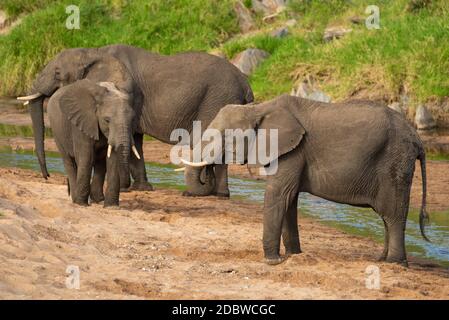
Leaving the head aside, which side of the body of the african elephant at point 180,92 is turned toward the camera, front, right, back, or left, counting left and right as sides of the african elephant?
left

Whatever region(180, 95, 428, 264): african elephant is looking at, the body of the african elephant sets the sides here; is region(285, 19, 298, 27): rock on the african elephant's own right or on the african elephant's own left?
on the african elephant's own right

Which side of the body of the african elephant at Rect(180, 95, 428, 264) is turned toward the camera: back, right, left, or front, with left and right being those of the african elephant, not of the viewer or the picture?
left

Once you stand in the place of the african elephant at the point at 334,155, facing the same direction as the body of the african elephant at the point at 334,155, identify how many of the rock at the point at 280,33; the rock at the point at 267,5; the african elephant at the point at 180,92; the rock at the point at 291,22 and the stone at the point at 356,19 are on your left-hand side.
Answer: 0

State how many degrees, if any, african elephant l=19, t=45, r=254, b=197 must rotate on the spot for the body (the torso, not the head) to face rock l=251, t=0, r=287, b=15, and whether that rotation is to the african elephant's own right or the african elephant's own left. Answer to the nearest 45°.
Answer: approximately 90° to the african elephant's own right

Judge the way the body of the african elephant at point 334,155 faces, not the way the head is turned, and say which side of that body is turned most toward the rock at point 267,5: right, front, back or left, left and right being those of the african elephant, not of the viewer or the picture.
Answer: right

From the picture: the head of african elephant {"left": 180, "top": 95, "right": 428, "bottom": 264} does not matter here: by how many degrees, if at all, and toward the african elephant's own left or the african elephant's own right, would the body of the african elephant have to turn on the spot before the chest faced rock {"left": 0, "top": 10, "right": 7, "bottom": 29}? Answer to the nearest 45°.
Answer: approximately 45° to the african elephant's own right

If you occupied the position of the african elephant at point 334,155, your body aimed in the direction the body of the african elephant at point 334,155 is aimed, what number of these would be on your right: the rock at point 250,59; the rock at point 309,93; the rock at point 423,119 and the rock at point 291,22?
4

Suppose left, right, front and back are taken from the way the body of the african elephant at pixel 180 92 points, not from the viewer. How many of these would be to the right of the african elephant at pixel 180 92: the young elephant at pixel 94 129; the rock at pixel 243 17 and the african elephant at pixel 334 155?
1

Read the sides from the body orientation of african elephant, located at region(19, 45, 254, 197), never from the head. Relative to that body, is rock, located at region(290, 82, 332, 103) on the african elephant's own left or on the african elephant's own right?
on the african elephant's own right

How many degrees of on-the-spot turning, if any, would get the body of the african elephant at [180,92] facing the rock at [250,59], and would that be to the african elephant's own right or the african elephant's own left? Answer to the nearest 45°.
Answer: approximately 90° to the african elephant's own right

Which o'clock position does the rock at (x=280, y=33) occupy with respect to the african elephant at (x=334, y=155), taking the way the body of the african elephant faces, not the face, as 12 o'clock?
The rock is roughly at 3 o'clock from the african elephant.

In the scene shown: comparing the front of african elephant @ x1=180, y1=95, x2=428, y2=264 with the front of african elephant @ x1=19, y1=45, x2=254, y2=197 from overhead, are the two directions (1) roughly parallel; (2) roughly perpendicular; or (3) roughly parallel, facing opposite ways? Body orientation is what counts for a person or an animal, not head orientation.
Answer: roughly parallel

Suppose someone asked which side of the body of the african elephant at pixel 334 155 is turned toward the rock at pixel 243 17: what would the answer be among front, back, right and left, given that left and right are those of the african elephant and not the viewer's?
right

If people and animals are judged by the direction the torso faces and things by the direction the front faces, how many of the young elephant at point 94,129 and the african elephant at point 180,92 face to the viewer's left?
1

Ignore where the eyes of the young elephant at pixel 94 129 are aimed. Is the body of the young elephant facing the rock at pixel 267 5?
no

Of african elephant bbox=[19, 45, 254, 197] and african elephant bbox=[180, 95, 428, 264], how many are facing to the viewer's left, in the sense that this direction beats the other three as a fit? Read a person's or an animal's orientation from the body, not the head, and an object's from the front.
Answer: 2

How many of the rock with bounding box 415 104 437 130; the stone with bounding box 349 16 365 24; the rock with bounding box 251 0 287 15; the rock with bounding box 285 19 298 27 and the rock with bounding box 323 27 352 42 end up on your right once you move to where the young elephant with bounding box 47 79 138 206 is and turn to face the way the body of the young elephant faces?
0
